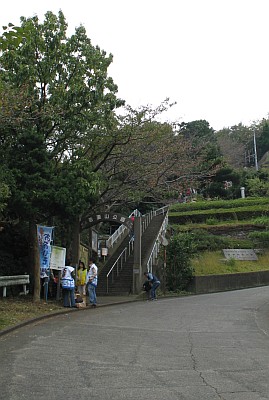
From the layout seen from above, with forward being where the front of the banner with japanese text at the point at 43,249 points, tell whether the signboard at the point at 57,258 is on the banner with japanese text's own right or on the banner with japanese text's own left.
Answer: on the banner with japanese text's own left

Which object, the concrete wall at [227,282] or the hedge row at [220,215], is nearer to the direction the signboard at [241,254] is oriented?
the concrete wall

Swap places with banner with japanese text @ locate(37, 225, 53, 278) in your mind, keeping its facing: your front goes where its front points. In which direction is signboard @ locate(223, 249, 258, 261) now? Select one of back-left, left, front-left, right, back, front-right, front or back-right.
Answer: back-left

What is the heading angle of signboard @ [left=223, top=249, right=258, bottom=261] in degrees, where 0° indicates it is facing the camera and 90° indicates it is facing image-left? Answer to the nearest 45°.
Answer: approximately 0°

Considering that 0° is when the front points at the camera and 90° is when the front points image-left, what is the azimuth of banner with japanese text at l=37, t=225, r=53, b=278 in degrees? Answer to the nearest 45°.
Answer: approximately 0°

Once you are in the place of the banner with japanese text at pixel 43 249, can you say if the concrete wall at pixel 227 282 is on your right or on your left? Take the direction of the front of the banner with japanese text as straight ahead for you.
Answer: on your left

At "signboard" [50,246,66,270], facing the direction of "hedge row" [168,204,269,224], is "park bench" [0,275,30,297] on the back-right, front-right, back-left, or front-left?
back-left

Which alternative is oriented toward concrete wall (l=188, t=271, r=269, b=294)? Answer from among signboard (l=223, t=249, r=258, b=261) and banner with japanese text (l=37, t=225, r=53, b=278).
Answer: the signboard

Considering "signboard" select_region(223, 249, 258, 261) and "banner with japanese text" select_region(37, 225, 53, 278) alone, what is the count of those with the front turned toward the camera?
2
